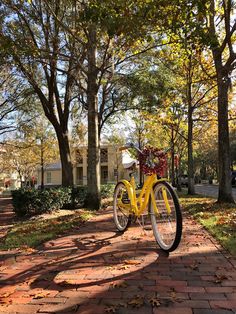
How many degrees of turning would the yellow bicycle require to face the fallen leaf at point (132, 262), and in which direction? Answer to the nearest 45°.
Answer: approximately 90° to its right

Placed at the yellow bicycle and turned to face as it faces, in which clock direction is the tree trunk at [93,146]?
The tree trunk is roughly at 7 o'clock from the yellow bicycle.

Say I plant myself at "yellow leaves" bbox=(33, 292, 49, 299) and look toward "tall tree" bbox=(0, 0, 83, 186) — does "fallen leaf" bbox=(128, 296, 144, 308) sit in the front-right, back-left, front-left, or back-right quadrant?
back-right

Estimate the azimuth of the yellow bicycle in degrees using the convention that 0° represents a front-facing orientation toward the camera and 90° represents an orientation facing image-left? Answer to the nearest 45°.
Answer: approximately 315°

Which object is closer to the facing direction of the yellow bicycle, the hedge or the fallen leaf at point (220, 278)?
the fallen leaf

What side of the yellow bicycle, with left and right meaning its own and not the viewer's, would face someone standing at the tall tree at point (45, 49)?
back

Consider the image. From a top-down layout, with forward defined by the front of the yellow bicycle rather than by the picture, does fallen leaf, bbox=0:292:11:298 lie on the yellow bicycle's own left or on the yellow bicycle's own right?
on the yellow bicycle's own right

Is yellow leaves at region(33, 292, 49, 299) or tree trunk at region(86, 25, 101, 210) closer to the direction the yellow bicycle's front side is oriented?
the yellow leaves

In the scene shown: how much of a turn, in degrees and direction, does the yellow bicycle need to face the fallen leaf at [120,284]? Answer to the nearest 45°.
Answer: approximately 45° to its right

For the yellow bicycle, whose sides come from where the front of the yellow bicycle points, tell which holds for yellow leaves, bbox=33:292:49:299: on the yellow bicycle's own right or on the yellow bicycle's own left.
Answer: on the yellow bicycle's own right

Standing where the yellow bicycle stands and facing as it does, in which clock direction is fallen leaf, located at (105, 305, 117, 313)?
The fallen leaf is roughly at 2 o'clock from the yellow bicycle.

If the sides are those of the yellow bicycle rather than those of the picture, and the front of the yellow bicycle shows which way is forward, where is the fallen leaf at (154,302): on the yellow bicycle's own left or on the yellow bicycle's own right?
on the yellow bicycle's own right

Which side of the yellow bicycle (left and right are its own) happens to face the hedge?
back

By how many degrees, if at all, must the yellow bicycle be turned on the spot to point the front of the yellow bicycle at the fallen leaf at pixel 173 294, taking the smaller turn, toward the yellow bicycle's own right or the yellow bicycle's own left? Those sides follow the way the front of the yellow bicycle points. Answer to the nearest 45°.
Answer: approximately 45° to the yellow bicycle's own right

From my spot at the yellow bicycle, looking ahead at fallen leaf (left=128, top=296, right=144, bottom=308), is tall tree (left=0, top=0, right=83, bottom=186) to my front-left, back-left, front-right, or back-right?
back-right
